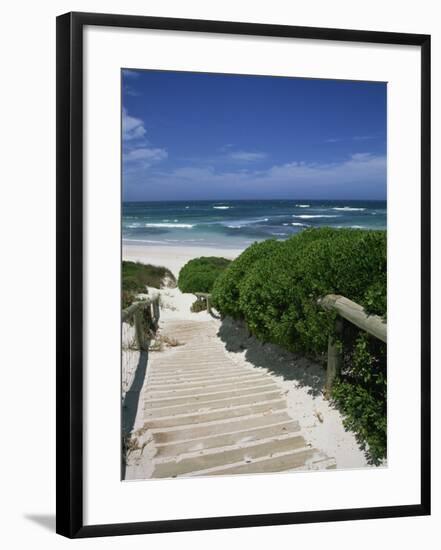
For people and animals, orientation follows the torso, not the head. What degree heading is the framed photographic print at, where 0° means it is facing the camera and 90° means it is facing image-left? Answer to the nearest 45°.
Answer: approximately 315°
